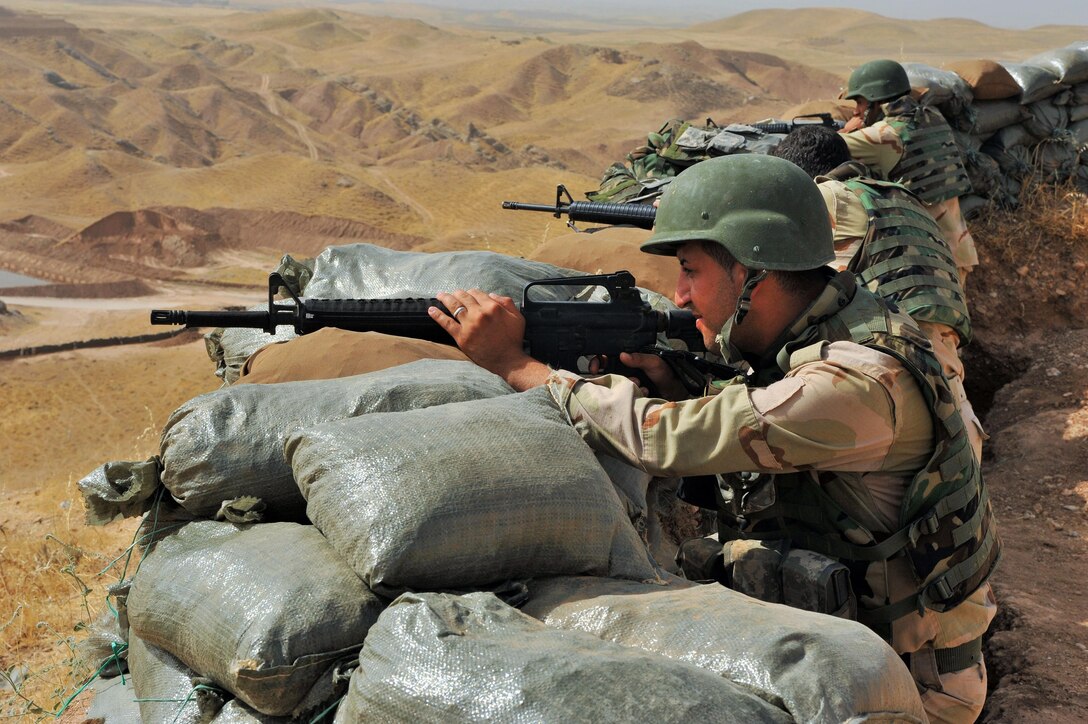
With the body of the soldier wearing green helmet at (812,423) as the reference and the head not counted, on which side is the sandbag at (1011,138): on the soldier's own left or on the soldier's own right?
on the soldier's own right

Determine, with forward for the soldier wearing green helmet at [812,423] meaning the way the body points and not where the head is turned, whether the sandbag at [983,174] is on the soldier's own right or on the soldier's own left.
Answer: on the soldier's own right

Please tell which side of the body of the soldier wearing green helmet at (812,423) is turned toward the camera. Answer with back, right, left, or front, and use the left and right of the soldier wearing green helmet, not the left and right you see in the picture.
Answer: left

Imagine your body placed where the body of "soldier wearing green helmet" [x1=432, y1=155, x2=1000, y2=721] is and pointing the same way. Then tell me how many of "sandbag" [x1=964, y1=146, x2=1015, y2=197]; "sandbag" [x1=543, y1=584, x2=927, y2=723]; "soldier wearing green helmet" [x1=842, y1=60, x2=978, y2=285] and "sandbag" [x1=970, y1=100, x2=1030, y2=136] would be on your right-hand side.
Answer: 3

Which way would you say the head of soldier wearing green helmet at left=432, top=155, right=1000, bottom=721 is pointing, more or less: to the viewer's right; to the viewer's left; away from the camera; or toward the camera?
to the viewer's left

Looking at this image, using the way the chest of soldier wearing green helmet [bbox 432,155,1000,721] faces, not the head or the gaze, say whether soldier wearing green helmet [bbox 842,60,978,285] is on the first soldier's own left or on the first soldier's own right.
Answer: on the first soldier's own right

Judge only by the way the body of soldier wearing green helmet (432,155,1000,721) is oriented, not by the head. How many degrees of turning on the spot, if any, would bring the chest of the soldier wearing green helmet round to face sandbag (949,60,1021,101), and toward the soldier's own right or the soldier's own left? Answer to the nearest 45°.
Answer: approximately 90° to the soldier's own right

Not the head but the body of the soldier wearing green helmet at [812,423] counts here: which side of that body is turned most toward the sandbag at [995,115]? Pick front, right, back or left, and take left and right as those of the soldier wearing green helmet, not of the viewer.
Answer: right

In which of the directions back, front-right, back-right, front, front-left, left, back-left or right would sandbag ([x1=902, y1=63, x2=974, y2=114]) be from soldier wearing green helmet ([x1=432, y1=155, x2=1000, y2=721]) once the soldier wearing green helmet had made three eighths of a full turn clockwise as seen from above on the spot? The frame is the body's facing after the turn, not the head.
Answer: front-left

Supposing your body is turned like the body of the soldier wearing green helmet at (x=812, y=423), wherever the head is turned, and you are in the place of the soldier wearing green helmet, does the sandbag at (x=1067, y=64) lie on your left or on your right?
on your right

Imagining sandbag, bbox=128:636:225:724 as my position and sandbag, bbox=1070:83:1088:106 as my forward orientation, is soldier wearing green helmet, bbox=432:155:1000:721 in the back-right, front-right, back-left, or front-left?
front-right

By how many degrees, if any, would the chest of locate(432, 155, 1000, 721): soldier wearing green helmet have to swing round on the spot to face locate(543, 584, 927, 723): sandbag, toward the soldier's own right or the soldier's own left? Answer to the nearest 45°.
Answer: approximately 90° to the soldier's own left

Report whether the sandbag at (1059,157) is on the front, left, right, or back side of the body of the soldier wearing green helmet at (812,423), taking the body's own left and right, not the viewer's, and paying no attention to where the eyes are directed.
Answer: right

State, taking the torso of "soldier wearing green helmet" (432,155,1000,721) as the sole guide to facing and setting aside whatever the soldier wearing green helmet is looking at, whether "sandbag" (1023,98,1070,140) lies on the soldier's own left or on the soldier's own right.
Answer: on the soldier's own right

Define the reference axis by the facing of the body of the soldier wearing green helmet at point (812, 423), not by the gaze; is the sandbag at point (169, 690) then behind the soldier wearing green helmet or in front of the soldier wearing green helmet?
in front

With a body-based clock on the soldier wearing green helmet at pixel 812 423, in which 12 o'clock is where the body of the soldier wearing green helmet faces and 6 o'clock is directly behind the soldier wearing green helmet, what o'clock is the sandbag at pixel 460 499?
The sandbag is roughly at 11 o'clock from the soldier wearing green helmet.

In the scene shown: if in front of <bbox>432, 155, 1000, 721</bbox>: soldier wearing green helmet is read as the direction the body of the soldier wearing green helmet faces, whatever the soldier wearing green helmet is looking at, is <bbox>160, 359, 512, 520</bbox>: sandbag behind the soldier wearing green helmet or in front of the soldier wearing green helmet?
in front
